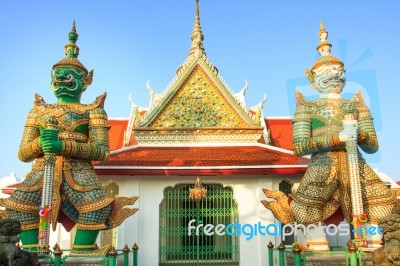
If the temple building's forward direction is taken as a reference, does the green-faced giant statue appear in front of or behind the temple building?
in front

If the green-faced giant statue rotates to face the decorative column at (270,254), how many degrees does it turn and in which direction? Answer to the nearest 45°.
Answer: approximately 135° to its left

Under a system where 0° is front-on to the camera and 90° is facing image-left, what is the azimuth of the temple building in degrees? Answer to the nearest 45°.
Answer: approximately 0°

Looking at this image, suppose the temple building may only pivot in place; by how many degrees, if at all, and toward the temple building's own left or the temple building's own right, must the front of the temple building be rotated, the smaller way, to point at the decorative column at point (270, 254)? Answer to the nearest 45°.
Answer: approximately 45° to the temple building's own left

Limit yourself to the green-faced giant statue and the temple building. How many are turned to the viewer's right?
0

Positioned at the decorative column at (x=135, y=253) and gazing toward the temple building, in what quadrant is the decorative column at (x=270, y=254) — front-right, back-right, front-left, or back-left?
front-right
